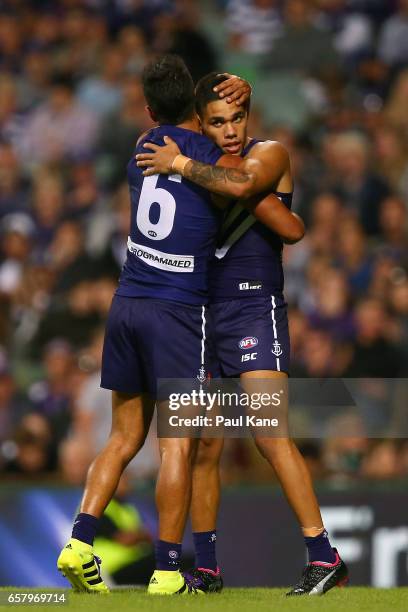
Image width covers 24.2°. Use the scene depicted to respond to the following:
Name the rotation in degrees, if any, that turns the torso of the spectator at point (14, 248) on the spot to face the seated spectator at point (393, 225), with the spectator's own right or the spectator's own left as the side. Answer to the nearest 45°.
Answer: approximately 90° to the spectator's own left

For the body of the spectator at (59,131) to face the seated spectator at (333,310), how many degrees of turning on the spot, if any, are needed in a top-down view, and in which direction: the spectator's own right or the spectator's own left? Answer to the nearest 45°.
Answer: approximately 45° to the spectator's own left

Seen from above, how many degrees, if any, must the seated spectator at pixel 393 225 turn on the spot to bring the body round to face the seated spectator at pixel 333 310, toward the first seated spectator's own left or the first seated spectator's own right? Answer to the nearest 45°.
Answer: approximately 45° to the first seated spectator's own right

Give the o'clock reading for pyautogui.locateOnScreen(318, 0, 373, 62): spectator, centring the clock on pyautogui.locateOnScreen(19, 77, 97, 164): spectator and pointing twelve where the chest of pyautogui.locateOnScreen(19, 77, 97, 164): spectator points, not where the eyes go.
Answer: pyautogui.locateOnScreen(318, 0, 373, 62): spectator is roughly at 9 o'clock from pyautogui.locateOnScreen(19, 77, 97, 164): spectator.

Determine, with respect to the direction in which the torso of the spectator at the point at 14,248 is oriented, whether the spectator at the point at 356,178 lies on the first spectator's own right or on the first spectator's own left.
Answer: on the first spectator's own left
